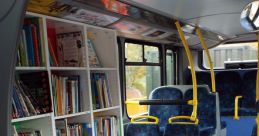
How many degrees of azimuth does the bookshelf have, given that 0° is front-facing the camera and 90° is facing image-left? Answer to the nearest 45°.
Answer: approximately 315°

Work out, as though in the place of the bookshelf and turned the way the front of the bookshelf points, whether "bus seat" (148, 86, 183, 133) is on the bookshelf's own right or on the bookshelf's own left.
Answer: on the bookshelf's own left
